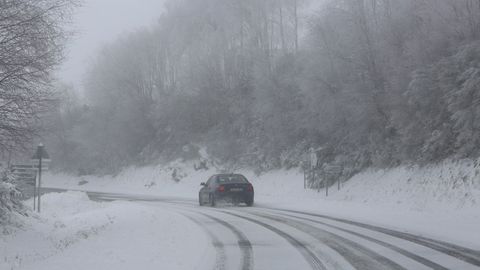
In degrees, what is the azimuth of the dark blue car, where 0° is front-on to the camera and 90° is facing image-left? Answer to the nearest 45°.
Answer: approximately 135°

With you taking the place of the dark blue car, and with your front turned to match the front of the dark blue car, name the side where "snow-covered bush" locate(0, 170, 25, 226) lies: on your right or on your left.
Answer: on your left

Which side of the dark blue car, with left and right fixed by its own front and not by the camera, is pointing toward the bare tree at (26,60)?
left
